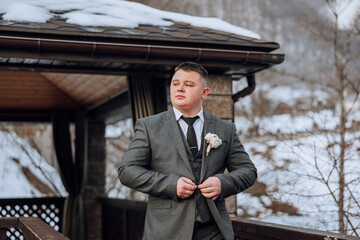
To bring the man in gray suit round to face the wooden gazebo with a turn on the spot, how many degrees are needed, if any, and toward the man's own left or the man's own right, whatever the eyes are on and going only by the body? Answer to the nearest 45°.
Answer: approximately 180°

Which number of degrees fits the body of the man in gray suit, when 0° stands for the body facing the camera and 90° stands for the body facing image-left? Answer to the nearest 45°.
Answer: approximately 0°

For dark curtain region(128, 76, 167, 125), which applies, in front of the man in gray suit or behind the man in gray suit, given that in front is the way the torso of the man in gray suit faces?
behind
